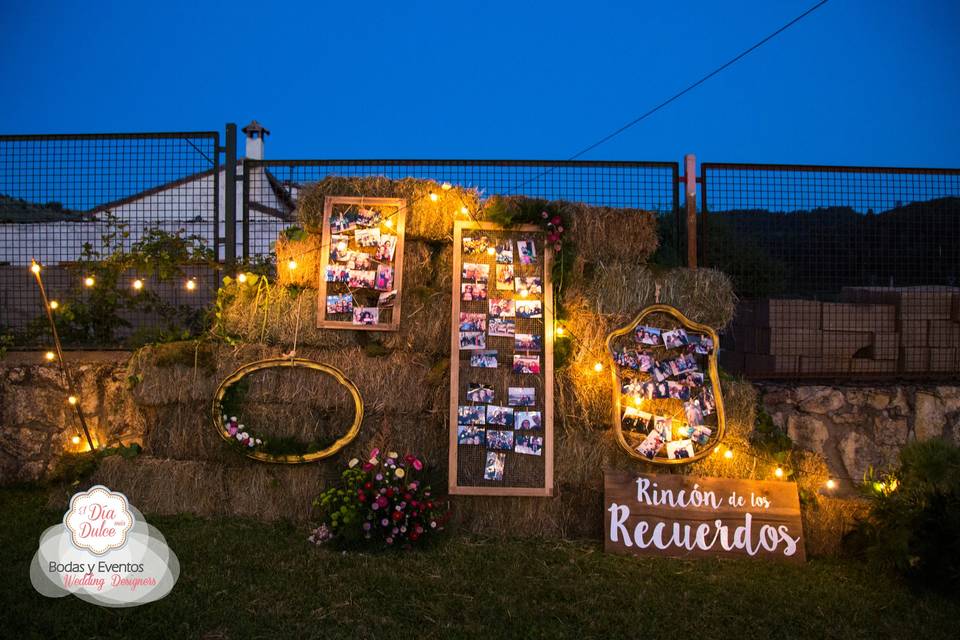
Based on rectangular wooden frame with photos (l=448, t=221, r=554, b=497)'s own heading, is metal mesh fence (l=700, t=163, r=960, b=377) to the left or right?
on its left

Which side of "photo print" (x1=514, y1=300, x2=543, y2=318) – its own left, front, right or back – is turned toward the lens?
front

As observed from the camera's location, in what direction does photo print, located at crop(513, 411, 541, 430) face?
facing the viewer

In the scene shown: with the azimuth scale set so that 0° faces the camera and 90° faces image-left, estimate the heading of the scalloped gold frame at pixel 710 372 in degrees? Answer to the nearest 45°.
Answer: approximately 0°

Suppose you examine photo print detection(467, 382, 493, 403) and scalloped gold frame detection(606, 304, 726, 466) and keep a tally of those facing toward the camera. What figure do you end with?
2

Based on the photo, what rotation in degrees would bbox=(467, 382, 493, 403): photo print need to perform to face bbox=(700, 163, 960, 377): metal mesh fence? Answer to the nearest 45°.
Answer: approximately 90° to its left

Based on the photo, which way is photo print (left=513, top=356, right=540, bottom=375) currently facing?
toward the camera

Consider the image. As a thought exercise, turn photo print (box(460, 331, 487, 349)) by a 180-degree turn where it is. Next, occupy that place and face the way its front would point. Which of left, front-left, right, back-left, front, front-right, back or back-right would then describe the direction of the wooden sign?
right

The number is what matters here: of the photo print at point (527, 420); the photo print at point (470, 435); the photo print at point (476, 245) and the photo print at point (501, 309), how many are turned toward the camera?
4

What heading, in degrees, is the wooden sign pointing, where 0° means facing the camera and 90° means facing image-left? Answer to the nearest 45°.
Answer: approximately 0°

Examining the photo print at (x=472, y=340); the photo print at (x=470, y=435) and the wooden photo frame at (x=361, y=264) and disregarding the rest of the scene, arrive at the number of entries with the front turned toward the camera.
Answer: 3

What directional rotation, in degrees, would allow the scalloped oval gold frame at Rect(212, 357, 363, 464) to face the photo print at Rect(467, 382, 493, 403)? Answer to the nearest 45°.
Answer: approximately 90° to its left

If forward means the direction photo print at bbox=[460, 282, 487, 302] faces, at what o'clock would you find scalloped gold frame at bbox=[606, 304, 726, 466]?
The scalloped gold frame is roughly at 9 o'clock from the photo print.

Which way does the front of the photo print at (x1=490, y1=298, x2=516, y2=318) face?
toward the camera
